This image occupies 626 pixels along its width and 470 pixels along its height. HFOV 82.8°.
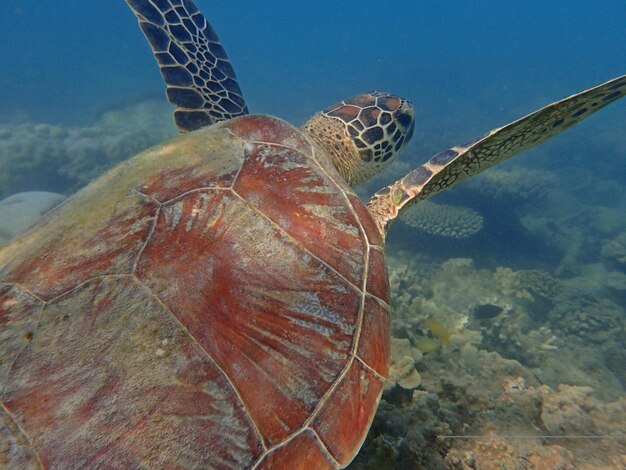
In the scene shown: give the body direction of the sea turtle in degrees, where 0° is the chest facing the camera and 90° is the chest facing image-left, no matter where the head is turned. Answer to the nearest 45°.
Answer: approximately 225°

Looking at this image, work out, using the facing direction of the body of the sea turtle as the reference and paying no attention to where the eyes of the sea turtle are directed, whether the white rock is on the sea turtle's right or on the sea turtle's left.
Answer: on the sea turtle's left
